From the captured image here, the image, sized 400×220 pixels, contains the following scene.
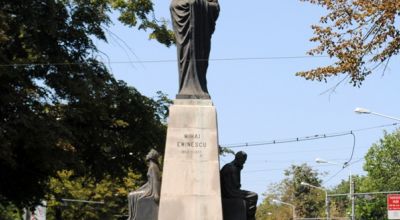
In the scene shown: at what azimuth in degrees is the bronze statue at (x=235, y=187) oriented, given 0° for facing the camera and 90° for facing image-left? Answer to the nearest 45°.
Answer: approximately 270°

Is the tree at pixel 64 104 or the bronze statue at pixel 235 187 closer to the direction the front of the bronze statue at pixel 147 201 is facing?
the tree

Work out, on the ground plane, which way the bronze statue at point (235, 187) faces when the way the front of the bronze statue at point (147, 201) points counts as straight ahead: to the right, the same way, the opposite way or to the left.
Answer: the opposite way

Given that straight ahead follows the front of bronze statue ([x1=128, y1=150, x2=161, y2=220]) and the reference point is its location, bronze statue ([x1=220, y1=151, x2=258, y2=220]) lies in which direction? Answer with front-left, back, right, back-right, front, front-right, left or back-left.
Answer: back

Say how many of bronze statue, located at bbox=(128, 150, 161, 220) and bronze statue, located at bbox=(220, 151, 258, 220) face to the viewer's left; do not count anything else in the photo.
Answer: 1

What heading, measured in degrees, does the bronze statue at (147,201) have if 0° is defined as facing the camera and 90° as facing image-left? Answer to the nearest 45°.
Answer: approximately 90°

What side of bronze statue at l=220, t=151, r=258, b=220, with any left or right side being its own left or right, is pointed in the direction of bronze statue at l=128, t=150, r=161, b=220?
back

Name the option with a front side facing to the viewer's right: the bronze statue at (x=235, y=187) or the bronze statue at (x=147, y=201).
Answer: the bronze statue at (x=235, y=187)
